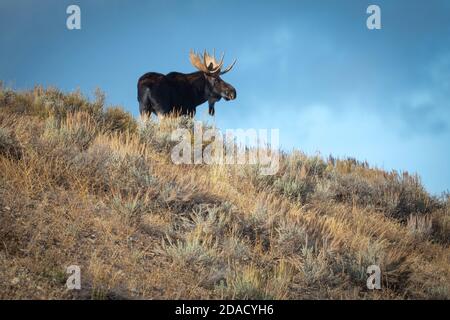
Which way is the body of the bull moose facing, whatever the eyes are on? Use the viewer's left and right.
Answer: facing to the right of the viewer
